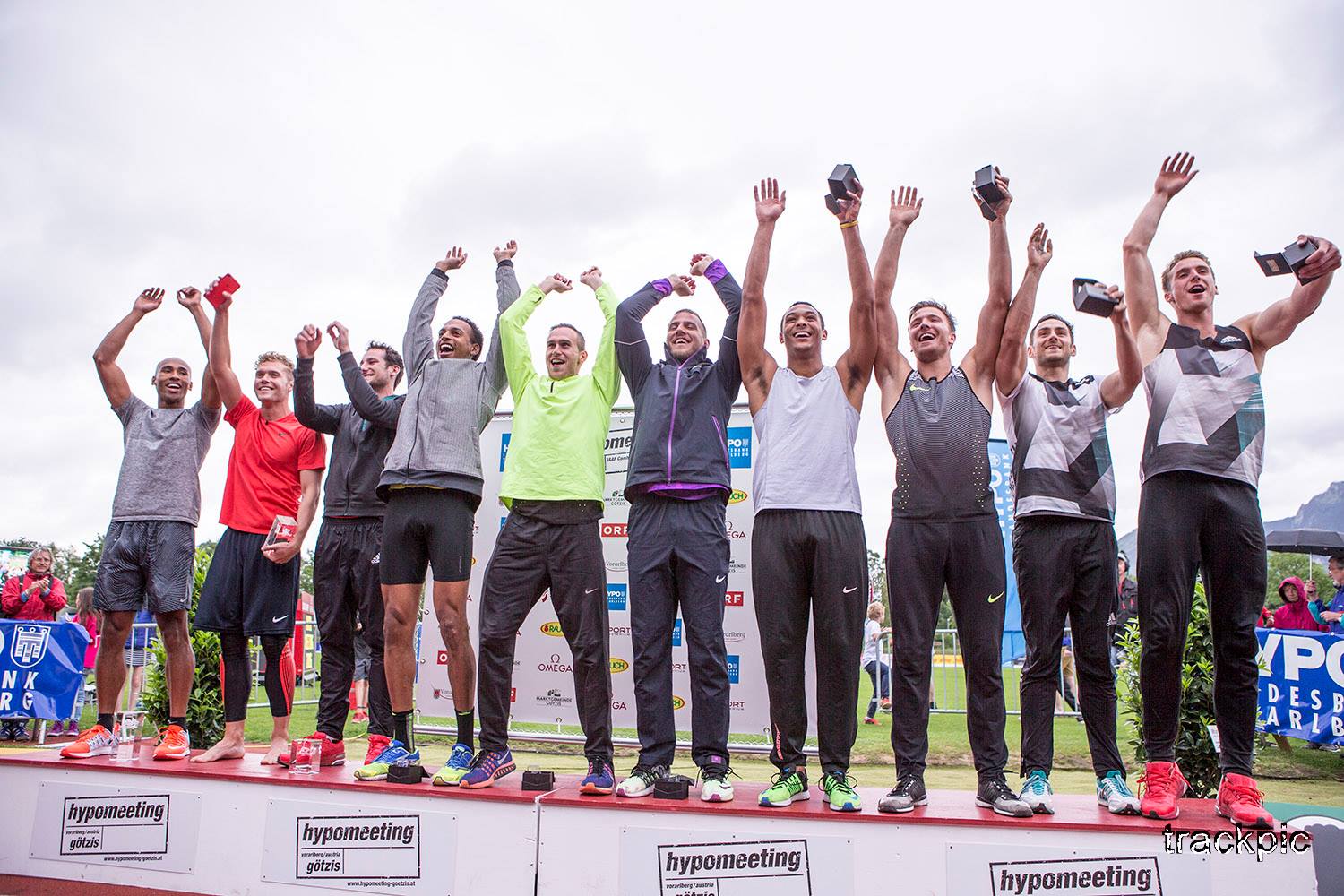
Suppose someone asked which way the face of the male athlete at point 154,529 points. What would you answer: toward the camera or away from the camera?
toward the camera

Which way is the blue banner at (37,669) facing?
toward the camera

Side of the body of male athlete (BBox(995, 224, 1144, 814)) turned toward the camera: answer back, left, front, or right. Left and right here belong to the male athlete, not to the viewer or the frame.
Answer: front

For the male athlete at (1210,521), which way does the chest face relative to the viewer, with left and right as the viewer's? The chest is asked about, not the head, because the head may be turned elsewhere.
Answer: facing the viewer

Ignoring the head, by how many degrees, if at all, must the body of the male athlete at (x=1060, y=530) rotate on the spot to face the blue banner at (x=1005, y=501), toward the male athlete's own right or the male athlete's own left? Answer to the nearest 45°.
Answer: approximately 180°

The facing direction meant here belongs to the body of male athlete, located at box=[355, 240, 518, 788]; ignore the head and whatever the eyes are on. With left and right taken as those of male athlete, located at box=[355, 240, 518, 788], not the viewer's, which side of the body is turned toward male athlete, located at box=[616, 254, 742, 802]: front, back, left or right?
left

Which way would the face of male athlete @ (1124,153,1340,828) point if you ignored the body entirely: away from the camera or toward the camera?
toward the camera

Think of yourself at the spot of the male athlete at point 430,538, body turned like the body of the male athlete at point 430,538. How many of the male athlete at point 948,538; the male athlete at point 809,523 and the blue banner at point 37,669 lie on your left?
2

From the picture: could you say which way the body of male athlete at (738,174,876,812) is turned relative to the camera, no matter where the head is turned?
toward the camera

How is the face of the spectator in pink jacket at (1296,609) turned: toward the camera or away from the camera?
toward the camera

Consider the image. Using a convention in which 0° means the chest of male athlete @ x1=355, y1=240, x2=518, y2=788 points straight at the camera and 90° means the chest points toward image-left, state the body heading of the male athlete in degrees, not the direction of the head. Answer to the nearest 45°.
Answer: approximately 45°

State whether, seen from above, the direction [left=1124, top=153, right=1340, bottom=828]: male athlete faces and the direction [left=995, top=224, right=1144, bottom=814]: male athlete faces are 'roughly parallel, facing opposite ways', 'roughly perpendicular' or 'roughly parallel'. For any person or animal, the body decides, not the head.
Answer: roughly parallel

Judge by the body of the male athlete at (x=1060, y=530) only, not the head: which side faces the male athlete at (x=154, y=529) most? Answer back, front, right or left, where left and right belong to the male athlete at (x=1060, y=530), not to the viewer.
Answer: right

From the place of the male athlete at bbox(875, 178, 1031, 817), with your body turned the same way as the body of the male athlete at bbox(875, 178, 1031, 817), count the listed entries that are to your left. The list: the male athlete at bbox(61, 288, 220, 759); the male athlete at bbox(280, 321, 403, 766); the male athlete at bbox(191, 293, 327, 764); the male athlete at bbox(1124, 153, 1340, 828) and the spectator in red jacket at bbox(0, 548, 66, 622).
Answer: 1
